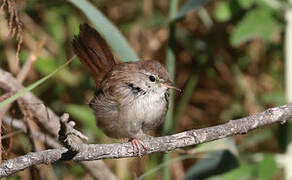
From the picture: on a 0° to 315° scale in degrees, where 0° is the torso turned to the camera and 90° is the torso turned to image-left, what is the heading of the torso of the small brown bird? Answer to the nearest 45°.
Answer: approximately 315°
